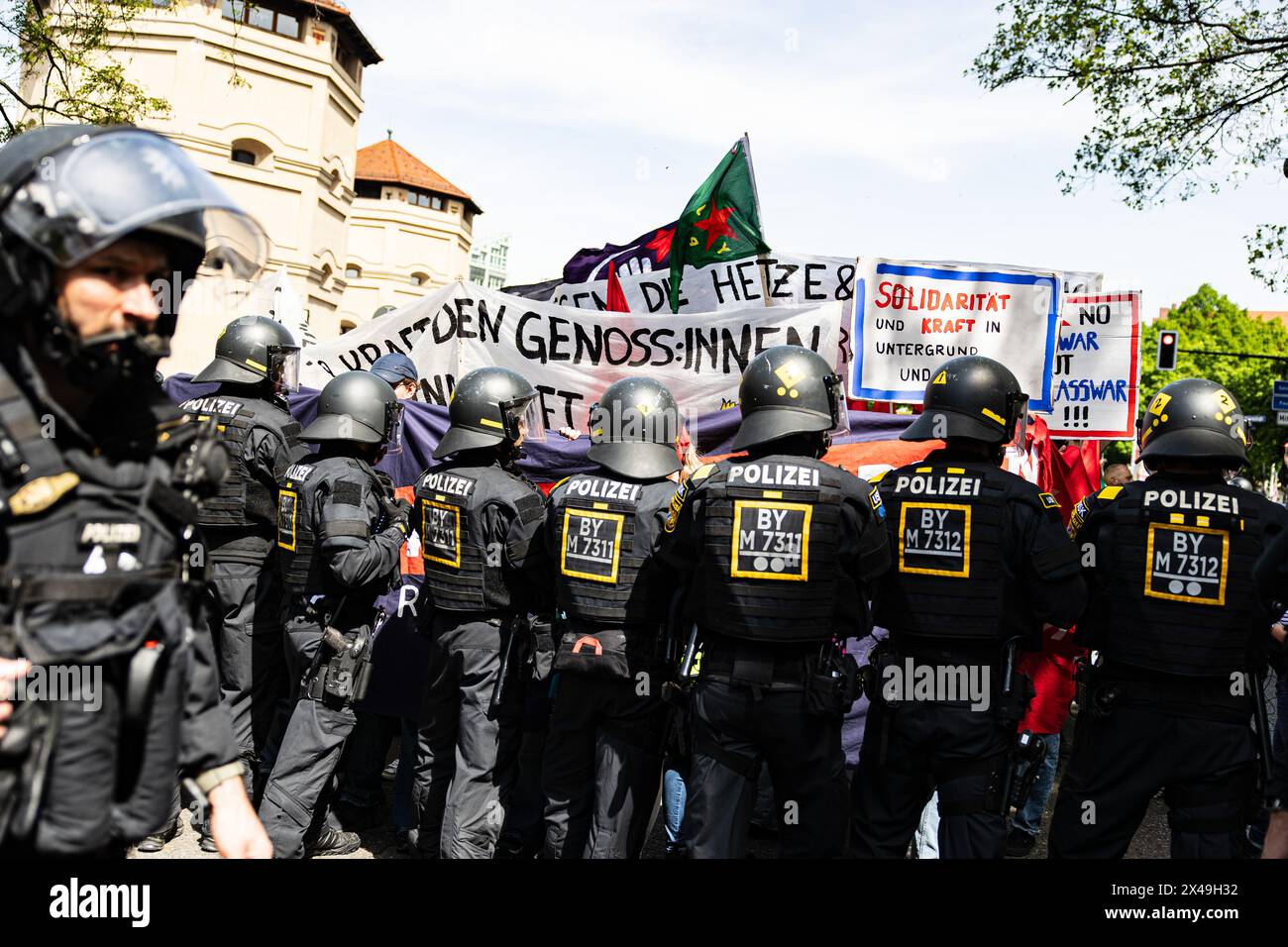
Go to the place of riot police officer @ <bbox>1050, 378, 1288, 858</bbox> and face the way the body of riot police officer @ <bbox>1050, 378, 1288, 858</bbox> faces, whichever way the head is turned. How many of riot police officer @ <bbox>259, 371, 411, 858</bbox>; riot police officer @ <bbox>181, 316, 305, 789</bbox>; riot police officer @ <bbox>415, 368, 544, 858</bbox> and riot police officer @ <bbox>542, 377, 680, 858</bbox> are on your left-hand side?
4

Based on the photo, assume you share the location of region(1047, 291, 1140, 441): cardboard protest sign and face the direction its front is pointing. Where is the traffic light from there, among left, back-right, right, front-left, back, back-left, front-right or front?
back

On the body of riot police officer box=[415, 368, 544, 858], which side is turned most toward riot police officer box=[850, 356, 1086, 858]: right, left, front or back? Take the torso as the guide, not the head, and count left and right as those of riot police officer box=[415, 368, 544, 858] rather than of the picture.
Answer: right

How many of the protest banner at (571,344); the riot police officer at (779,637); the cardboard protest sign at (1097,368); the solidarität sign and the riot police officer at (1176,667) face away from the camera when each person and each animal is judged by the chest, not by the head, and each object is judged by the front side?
2

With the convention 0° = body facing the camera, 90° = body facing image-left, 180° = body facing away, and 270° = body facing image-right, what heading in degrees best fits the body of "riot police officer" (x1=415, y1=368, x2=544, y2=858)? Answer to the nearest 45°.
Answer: approximately 225°

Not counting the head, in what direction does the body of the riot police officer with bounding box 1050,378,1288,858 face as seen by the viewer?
away from the camera

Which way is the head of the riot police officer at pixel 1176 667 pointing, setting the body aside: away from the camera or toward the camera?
away from the camera

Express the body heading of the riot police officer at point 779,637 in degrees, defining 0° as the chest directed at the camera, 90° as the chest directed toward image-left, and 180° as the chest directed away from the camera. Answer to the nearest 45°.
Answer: approximately 180°

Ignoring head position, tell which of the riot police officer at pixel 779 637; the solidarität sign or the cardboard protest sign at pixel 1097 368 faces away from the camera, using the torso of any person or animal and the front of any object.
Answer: the riot police officer

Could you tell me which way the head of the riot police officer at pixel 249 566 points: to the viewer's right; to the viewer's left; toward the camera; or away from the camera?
to the viewer's right

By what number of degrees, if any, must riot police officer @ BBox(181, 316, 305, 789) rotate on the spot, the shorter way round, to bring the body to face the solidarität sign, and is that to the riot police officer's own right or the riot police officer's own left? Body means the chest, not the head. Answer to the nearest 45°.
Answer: approximately 45° to the riot police officer's own right
